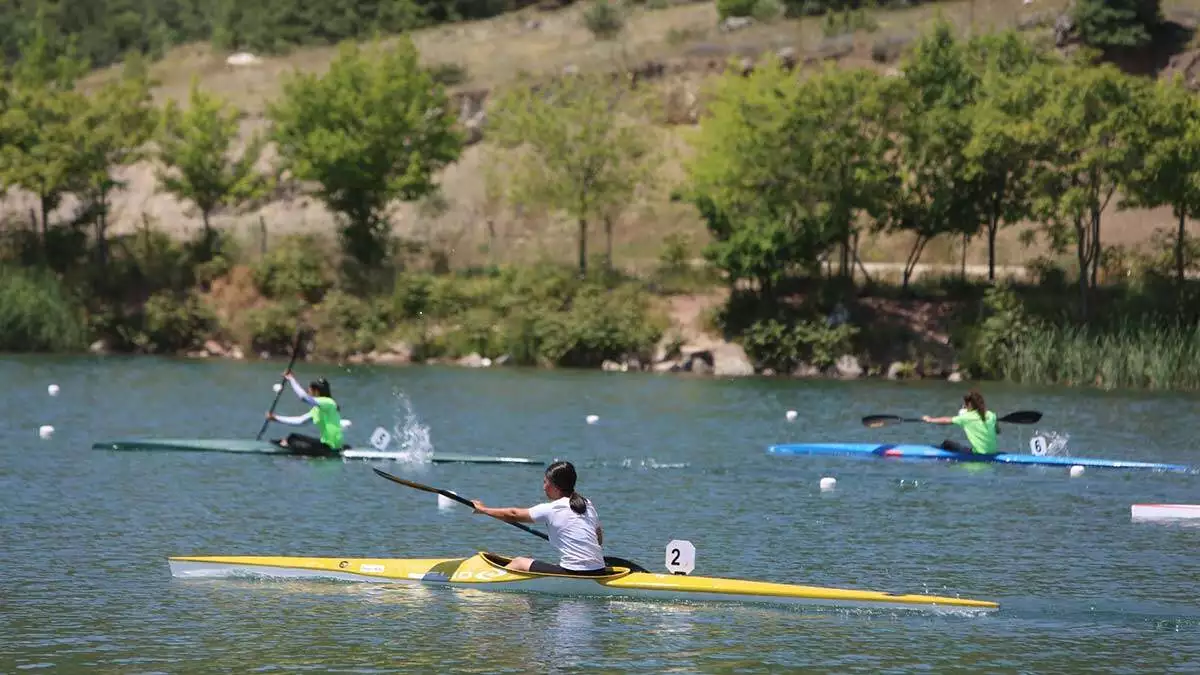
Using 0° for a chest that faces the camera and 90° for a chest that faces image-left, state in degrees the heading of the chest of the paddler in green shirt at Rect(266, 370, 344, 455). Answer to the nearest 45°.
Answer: approximately 90°

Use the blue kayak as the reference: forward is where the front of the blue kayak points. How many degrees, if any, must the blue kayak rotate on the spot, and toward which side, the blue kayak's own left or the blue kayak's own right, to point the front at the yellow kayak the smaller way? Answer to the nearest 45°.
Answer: approximately 90° to the blue kayak's own left

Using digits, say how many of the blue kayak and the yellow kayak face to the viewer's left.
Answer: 2

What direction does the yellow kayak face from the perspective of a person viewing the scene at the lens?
facing to the left of the viewer

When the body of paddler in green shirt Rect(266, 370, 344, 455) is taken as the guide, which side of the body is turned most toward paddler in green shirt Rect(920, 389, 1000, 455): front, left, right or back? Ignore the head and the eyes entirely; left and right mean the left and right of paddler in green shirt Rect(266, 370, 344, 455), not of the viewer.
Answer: back

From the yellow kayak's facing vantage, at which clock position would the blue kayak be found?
The blue kayak is roughly at 4 o'clock from the yellow kayak.
